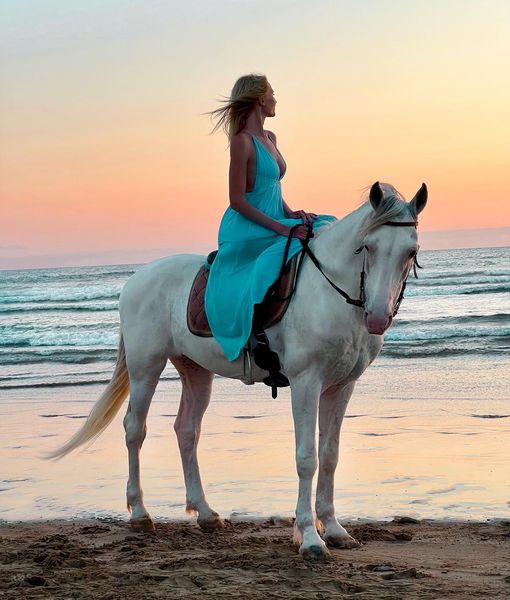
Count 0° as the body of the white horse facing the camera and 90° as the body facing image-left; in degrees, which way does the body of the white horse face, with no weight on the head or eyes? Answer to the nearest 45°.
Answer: approximately 315°

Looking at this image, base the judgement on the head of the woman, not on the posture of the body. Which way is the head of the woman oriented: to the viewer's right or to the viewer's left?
to the viewer's right
